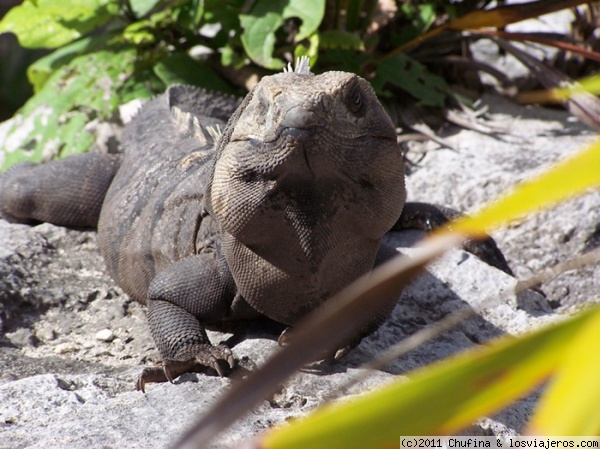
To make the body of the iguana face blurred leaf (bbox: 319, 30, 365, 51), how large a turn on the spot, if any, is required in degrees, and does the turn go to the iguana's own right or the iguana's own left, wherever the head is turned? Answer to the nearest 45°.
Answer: approximately 135° to the iguana's own left

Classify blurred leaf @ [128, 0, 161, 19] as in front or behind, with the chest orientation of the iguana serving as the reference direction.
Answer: behind

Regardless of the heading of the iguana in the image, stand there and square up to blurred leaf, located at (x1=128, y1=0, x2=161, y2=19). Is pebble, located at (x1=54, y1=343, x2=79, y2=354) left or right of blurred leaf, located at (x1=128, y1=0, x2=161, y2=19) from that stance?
left

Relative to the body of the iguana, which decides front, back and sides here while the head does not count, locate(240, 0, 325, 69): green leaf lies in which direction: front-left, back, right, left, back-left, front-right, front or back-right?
back-left

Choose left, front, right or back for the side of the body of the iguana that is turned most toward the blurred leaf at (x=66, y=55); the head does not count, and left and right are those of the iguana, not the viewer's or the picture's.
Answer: back

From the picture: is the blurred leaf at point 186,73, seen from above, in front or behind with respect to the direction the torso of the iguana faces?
behind

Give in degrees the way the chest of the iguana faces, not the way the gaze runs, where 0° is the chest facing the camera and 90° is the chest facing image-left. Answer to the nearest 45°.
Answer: approximately 315°

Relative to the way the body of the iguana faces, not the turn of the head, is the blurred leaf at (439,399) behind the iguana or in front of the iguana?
in front
